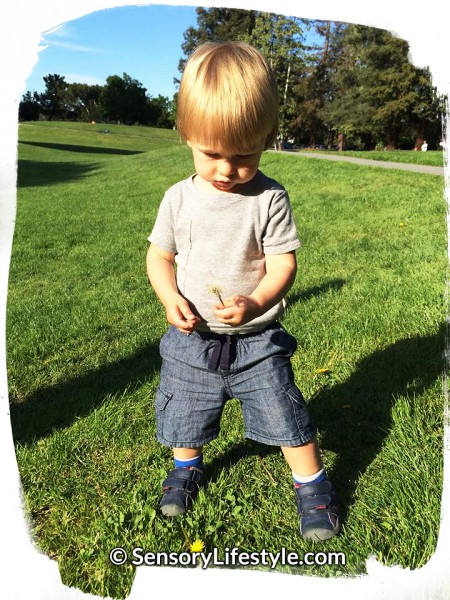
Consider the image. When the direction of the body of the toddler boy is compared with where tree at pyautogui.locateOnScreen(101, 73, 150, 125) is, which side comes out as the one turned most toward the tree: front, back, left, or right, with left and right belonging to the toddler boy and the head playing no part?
back

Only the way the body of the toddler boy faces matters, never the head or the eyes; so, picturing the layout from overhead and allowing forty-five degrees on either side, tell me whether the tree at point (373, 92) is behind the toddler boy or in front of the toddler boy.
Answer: behind

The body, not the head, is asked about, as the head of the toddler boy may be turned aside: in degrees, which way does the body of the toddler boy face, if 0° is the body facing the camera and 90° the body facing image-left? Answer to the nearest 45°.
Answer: approximately 0°

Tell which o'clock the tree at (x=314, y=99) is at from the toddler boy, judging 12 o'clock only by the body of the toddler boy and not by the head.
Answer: The tree is roughly at 6 o'clock from the toddler boy.

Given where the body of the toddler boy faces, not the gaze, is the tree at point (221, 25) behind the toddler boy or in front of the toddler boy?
behind

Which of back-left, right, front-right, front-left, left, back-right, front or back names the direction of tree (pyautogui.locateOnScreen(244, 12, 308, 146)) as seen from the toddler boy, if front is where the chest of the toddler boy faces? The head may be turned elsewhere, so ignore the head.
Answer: back
